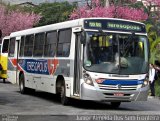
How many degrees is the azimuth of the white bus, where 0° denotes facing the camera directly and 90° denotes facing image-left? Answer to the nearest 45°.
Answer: approximately 315°

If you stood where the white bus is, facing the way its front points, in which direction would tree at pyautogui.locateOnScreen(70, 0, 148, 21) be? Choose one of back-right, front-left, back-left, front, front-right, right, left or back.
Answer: back-left

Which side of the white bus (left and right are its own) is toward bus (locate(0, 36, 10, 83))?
back
